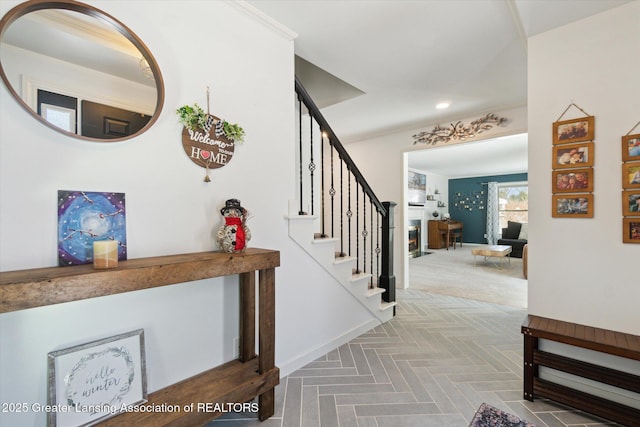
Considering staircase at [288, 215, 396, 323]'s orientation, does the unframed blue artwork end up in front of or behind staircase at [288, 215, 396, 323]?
behind

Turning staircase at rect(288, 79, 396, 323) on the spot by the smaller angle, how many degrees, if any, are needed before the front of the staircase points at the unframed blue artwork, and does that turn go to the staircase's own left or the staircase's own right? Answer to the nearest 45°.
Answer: approximately 180°

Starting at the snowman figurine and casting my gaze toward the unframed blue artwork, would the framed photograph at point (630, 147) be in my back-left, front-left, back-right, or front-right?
back-left

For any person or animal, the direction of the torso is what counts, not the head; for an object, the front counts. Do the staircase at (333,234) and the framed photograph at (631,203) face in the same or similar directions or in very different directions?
very different directions

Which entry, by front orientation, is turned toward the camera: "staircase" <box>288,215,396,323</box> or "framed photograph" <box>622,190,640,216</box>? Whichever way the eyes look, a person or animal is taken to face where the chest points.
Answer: the framed photograph

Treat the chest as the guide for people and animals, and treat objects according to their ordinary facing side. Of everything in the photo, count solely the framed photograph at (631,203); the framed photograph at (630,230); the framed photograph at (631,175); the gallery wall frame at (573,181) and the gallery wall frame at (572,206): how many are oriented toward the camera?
5

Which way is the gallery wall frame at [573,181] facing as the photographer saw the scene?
facing the viewer

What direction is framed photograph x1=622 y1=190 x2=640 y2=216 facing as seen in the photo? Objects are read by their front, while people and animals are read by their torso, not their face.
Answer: toward the camera

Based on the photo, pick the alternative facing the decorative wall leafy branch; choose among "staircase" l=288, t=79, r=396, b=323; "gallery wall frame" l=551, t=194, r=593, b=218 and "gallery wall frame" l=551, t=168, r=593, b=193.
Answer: the staircase

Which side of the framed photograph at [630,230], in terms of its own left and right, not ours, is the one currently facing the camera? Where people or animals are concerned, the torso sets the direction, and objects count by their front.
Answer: front
